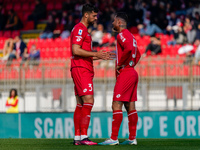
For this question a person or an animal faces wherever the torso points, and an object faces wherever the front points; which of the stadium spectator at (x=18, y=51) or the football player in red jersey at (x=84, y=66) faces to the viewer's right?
the football player in red jersey

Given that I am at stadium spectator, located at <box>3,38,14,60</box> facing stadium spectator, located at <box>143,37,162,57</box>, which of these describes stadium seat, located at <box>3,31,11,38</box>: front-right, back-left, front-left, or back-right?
back-left

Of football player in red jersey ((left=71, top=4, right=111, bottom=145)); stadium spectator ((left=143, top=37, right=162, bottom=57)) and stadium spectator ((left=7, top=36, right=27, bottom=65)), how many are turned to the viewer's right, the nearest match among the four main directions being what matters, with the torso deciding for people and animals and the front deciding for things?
1

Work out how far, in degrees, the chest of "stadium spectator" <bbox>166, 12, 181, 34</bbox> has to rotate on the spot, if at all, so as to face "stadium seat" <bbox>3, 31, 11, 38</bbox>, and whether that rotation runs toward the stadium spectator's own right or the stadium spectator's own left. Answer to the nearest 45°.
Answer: approximately 45° to the stadium spectator's own right

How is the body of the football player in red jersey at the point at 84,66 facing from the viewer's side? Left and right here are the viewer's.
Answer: facing to the right of the viewer

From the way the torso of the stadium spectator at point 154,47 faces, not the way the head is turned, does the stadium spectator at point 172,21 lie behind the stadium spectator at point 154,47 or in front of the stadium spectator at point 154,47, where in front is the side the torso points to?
behind

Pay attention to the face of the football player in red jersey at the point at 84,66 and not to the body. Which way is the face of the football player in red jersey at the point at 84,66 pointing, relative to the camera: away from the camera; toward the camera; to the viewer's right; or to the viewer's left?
to the viewer's right

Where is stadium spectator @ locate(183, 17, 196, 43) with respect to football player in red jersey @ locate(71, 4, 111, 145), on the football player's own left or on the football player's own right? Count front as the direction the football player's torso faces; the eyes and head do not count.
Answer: on the football player's own left

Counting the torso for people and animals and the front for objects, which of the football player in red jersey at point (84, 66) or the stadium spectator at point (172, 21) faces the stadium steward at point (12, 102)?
the stadium spectator at point (172, 21)

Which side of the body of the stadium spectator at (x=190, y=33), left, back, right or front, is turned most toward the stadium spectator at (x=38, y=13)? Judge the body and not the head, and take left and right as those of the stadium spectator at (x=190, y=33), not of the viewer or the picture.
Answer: right

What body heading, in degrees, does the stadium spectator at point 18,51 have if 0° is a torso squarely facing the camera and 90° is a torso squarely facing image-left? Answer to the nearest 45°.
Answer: approximately 45°

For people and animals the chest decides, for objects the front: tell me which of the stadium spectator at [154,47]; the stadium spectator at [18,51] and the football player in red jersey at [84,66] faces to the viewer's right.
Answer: the football player in red jersey

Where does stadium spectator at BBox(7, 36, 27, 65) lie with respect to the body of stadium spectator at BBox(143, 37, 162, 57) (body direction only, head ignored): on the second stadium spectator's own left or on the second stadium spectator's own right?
on the second stadium spectator's own right
